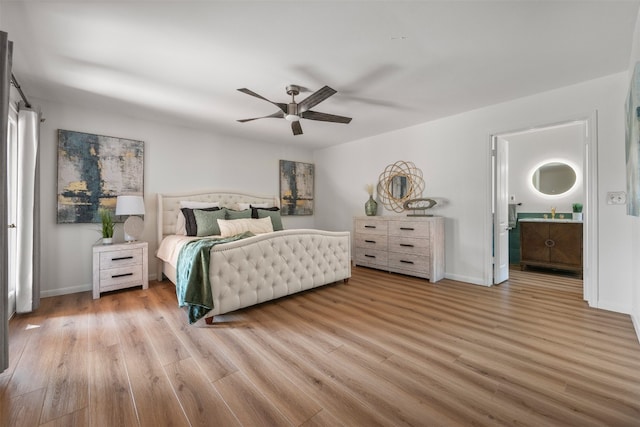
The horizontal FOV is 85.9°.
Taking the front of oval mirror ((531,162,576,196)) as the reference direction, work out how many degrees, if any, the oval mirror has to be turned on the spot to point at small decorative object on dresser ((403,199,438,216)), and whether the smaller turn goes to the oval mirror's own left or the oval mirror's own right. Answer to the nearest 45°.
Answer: approximately 45° to the oval mirror's own right

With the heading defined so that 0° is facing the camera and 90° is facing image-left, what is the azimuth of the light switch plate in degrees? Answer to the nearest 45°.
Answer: approximately 0°

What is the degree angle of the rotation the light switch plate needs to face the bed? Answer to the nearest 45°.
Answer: approximately 45° to its right

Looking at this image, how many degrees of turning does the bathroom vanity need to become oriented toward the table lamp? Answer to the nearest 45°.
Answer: approximately 45° to its right

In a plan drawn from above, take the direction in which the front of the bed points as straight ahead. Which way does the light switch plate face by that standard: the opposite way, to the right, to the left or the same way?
to the right

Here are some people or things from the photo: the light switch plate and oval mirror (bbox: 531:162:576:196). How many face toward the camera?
2

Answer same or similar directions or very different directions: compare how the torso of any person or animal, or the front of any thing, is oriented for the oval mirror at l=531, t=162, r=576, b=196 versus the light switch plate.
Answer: same or similar directions

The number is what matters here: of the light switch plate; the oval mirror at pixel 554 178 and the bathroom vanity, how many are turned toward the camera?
3

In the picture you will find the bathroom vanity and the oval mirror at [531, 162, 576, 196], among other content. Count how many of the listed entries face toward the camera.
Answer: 2

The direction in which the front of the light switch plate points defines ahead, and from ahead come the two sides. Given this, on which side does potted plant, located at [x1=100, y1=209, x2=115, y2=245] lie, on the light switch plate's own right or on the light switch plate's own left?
on the light switch plate's own right

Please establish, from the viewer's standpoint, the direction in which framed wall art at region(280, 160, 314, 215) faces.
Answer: facing the viewer and to the right of the viewer

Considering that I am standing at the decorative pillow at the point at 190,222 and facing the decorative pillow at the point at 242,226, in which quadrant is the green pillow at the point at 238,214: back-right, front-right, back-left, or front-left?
front-left

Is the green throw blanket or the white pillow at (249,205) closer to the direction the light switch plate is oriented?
the green throw blanket

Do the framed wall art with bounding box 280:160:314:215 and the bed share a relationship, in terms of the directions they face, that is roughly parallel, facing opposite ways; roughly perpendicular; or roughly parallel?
roughly parallel

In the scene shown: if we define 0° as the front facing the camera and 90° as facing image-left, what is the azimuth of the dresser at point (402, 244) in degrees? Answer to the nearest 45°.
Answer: approximately 45°

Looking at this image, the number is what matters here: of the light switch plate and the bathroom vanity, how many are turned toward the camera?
2

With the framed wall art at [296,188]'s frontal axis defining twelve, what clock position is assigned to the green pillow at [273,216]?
The green pillow is roughly at 2 o'clock from the framed wall art.

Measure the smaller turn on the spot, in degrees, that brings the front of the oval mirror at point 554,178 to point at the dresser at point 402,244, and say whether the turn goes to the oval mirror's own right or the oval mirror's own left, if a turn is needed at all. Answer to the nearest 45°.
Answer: approximately 45° to the oval mirror's own right
